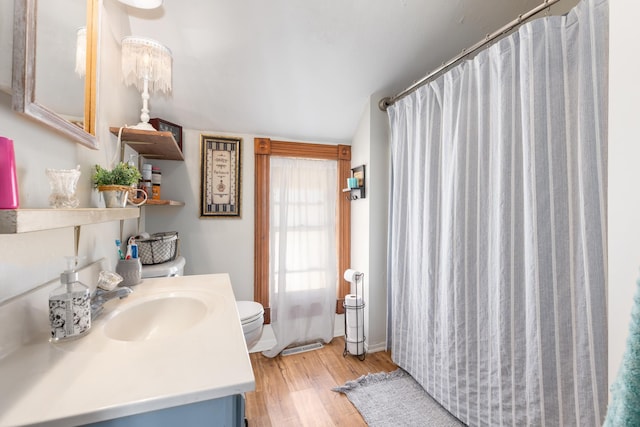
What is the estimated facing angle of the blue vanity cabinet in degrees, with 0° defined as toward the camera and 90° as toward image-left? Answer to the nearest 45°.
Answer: approximately 270°

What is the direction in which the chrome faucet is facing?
to the viewer's right

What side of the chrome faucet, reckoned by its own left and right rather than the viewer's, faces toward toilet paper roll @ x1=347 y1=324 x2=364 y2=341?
front

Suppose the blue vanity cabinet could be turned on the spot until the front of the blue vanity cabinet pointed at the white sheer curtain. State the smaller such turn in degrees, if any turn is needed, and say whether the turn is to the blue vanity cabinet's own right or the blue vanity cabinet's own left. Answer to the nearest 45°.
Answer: approximately 45° to the blue vanity cabinet's own left

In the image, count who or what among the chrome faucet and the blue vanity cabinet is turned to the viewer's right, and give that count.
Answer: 2

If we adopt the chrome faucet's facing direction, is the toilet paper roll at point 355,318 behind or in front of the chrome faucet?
in front

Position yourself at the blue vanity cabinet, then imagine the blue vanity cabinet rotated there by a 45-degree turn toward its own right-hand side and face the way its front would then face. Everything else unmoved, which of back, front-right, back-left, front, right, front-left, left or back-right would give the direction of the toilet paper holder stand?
left

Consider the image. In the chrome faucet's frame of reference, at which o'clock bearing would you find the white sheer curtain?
The white sheer curtain is roughly at 11 o'clock from the chrome faucet.

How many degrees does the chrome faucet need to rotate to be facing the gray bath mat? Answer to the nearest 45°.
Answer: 0° — it already faces it

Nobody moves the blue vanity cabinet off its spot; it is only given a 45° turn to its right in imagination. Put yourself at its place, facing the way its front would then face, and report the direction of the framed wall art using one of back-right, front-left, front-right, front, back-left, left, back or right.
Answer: back-left

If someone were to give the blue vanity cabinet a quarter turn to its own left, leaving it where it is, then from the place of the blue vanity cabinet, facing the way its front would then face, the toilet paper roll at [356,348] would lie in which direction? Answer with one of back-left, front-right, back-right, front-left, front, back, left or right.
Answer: front-right
